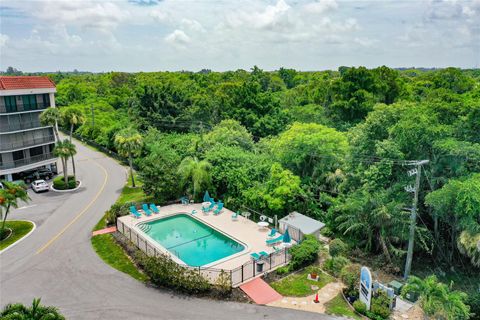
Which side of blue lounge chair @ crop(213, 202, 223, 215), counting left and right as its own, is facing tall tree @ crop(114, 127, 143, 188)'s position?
right

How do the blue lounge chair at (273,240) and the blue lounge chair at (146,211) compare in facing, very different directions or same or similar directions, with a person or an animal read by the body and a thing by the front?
very different directions

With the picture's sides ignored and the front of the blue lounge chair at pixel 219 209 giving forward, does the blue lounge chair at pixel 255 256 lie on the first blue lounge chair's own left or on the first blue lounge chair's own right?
on the first blue lounge chair's own left

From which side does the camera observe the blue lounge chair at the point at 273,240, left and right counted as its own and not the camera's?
left

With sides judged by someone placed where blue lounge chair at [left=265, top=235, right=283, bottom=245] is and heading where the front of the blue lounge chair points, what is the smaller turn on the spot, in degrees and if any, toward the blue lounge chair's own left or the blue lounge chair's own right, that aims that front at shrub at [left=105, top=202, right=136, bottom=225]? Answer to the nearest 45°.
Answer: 0° — it already faces it

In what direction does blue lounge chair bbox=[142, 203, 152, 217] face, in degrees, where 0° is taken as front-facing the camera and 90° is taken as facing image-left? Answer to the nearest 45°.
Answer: approximately 315°

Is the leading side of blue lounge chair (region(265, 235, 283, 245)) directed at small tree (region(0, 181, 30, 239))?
yes

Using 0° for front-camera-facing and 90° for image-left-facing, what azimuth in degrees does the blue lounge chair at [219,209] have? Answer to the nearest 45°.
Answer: approximately 45°

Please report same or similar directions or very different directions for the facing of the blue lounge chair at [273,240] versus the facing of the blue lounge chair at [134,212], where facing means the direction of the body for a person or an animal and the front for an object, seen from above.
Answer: very different directions
